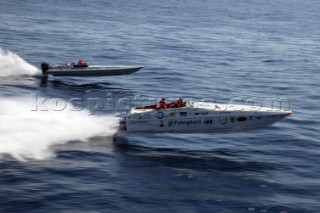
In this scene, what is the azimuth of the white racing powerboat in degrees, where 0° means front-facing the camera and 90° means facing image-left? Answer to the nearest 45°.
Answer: approximately 270°
